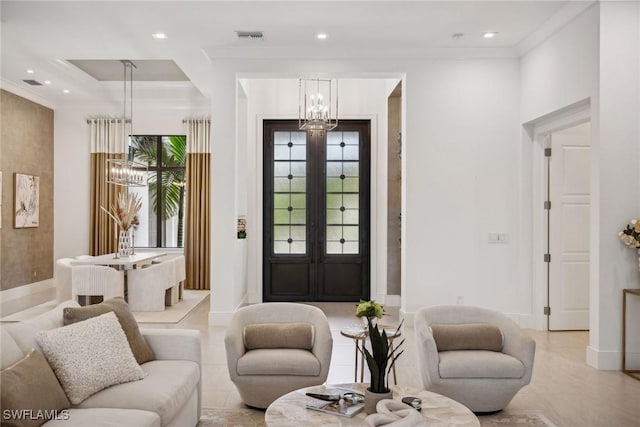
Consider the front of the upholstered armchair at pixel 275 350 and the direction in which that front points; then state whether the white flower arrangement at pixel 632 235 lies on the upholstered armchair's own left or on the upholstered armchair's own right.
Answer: on the upholstered armchair's own left

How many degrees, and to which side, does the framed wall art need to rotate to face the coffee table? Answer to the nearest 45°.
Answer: approximately 45° to its right

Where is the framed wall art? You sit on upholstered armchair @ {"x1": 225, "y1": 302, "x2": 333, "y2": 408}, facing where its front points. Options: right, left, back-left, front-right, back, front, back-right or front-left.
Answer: back-right

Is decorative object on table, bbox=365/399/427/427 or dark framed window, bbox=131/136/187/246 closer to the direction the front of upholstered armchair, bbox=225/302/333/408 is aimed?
the decorative object on table

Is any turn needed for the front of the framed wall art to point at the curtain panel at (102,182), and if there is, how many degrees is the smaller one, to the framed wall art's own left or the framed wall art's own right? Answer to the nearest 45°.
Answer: approximately 45° to the framed wall art's own left

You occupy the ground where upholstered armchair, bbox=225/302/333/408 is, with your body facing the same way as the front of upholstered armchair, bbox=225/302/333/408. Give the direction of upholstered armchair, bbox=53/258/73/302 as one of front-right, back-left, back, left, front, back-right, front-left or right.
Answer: back-right

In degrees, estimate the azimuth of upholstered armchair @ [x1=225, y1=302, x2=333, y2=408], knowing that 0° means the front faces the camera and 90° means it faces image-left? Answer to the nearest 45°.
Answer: approximately 0°

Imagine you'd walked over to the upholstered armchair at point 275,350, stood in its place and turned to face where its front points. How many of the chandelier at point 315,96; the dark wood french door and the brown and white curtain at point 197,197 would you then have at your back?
3

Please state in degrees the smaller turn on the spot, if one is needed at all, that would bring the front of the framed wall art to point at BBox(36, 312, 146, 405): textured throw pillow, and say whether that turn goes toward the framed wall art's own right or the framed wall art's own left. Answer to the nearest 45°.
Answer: approximately 45° to the framed wall art's own right

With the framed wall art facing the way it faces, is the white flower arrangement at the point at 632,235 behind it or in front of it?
in front

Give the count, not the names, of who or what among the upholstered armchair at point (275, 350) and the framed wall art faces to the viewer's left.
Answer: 0

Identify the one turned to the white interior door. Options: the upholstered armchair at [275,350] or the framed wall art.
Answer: the framed wall art

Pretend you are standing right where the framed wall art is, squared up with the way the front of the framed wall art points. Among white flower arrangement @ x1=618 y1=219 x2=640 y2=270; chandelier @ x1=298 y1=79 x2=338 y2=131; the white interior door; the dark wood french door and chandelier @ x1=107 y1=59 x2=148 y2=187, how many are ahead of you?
5

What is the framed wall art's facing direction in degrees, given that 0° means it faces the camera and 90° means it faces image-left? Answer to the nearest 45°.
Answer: approximately 315°

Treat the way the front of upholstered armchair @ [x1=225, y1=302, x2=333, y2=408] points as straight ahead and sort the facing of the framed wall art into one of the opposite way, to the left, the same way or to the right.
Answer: to the left

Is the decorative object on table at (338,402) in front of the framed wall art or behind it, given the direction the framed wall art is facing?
in front

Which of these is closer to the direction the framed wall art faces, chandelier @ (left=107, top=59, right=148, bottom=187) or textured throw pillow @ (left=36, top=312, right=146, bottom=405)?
the chandelier
